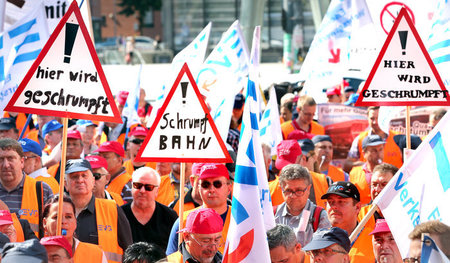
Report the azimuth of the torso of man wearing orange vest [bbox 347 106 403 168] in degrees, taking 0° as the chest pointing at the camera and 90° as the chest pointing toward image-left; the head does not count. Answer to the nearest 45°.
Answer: approximately 0°

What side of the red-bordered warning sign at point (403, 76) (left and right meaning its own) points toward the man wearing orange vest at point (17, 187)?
right

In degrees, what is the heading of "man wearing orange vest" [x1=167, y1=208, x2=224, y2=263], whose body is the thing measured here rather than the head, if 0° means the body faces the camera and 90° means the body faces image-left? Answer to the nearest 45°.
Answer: approximately 315°

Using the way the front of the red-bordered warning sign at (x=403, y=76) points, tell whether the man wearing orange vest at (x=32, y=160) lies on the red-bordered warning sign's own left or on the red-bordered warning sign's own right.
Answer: on the red-bordered warning sign's own right

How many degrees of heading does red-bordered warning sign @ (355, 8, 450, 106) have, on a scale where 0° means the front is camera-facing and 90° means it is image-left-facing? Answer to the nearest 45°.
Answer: approximately 0°
